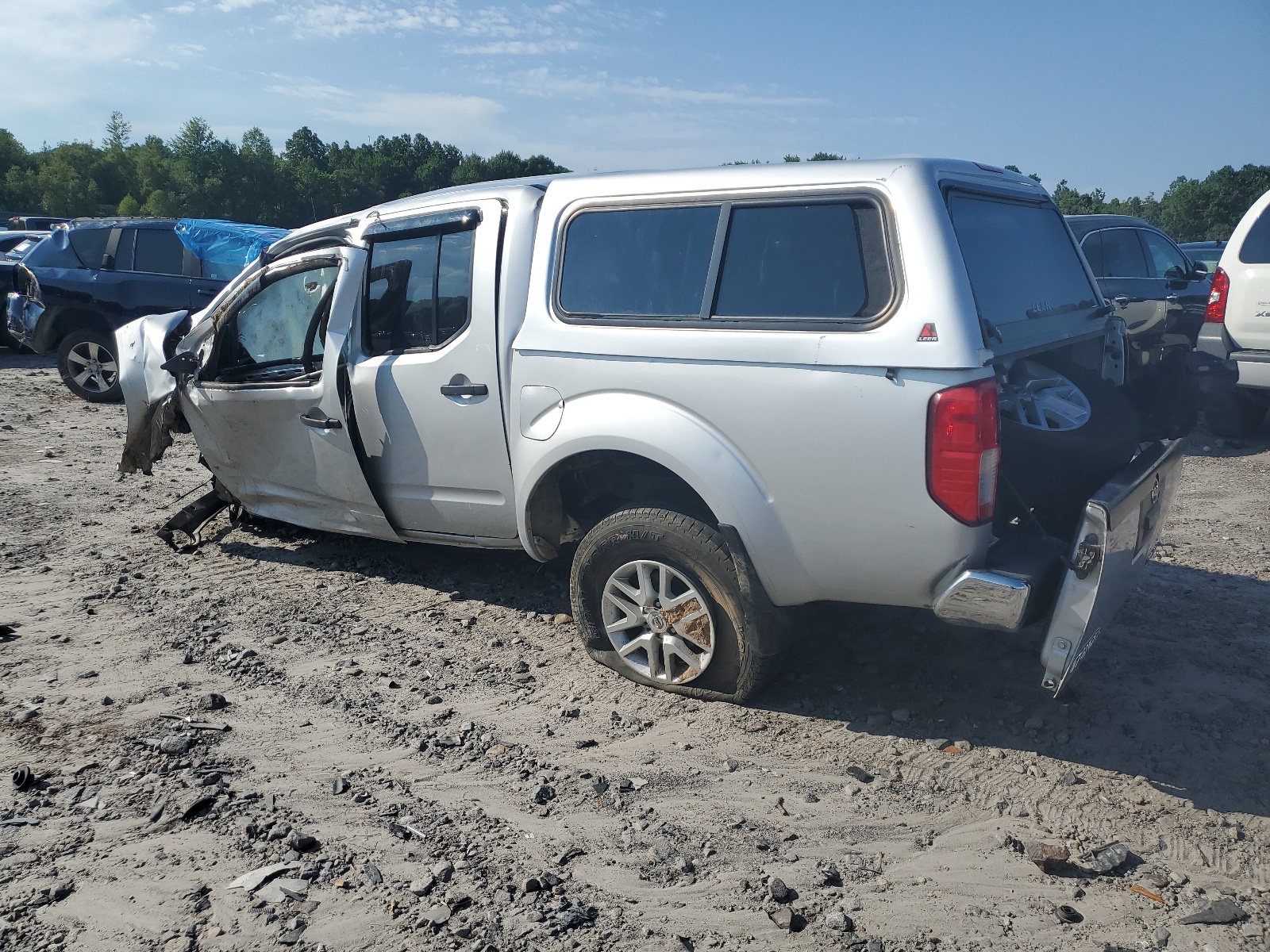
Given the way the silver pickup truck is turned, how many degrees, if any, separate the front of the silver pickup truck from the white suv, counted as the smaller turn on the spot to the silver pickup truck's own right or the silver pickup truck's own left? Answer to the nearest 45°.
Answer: approximately 90° to the silver pickup truck's own right

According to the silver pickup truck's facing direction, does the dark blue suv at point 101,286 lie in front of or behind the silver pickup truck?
in front

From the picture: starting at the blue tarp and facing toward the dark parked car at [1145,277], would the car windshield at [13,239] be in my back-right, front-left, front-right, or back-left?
back-left

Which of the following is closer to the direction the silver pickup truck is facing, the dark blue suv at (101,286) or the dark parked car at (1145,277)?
the dark blue suv

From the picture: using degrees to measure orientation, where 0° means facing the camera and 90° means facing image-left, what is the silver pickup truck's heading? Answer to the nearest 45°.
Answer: approximately 135°

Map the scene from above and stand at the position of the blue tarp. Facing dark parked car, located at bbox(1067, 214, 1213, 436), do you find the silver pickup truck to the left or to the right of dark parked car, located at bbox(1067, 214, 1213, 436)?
right
